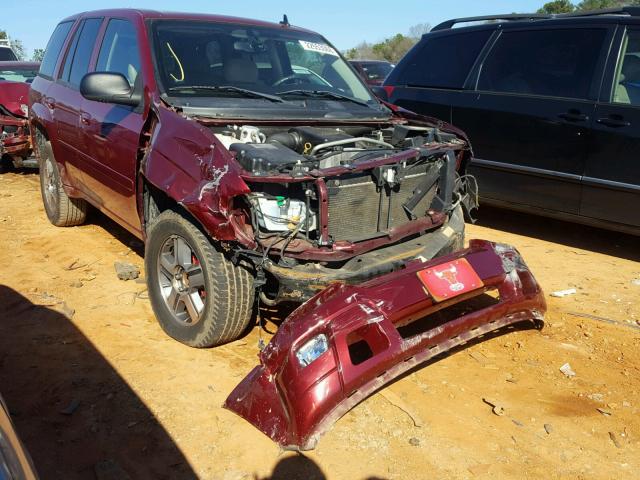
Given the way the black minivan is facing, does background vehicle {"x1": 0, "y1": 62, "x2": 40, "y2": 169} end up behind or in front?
behind

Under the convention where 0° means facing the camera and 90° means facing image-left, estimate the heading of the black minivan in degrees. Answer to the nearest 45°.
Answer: approximately 315°

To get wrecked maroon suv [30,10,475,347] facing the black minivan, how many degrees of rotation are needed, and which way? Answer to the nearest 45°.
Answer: approximately 90° to its left

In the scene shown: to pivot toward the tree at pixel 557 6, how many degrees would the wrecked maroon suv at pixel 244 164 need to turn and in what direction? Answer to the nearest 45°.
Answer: approximately 90° to its left

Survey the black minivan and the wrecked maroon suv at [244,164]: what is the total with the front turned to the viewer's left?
0

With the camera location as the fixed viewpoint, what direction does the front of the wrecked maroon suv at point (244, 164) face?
facing the viewer and to the right of the viewer

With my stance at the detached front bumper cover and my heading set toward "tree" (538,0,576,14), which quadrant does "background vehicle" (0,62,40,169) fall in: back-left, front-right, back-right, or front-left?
front-left

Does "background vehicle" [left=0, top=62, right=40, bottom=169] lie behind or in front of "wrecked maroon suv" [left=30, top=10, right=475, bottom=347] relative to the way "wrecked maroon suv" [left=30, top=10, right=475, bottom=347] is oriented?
behind

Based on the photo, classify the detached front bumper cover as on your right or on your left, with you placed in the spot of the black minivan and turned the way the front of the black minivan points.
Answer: on your right

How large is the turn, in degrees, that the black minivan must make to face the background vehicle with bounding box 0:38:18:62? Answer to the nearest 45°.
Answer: approximately 180°

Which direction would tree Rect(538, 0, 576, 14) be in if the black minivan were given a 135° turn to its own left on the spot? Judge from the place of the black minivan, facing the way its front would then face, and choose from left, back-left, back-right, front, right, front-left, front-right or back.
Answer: front

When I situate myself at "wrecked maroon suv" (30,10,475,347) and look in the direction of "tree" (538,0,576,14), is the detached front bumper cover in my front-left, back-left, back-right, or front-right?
back-right
